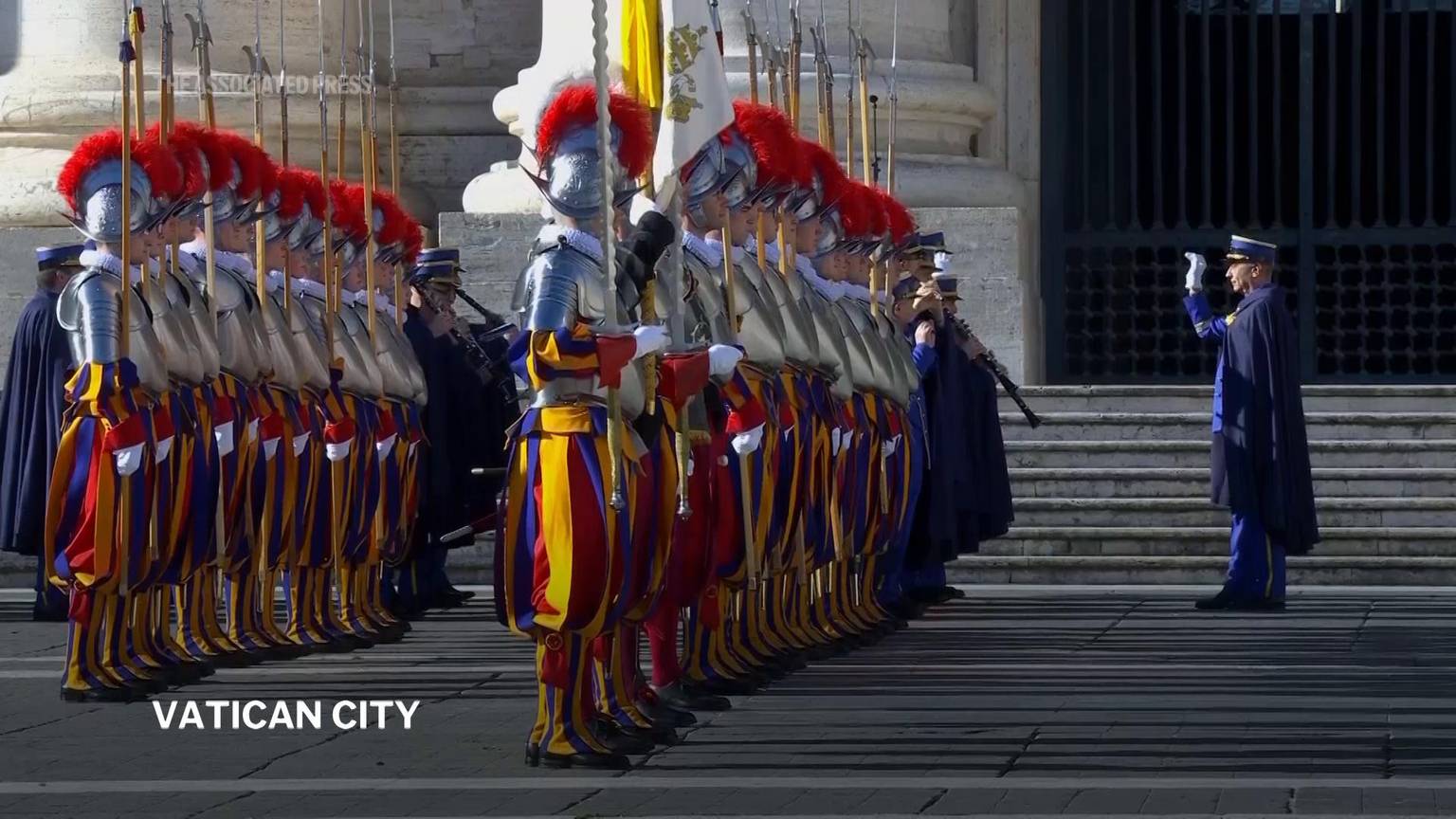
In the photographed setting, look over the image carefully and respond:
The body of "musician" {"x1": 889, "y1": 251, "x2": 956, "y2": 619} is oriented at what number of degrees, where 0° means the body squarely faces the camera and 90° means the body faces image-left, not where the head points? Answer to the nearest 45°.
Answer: approximately 270°

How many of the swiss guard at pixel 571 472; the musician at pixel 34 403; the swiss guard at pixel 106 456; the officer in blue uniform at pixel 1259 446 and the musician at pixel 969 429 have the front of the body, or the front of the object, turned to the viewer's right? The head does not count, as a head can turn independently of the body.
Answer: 4

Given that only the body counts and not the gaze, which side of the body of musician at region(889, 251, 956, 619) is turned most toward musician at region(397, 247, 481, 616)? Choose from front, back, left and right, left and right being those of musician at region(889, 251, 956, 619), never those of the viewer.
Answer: back

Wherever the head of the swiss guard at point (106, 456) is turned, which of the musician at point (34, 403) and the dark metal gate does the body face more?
the dark metal gate

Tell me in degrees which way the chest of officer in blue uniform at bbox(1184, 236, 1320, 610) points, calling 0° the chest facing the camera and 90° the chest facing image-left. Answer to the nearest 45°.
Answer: approximately 90°

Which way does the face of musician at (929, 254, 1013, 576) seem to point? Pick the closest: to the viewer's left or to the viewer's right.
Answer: to the viewer's right

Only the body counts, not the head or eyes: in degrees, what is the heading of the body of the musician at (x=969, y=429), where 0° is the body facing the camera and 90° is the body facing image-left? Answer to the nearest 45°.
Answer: approximately 270°

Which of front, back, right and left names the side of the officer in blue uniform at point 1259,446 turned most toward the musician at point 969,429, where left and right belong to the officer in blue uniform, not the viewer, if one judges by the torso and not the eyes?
front

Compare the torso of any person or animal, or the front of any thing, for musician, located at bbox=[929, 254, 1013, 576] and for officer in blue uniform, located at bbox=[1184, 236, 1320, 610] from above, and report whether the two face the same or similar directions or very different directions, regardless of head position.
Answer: very different directions

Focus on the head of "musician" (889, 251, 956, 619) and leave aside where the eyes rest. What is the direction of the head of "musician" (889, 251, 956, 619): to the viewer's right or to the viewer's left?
to the viewer's right

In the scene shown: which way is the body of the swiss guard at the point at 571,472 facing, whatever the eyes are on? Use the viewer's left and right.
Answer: facing to the right of the viewer
